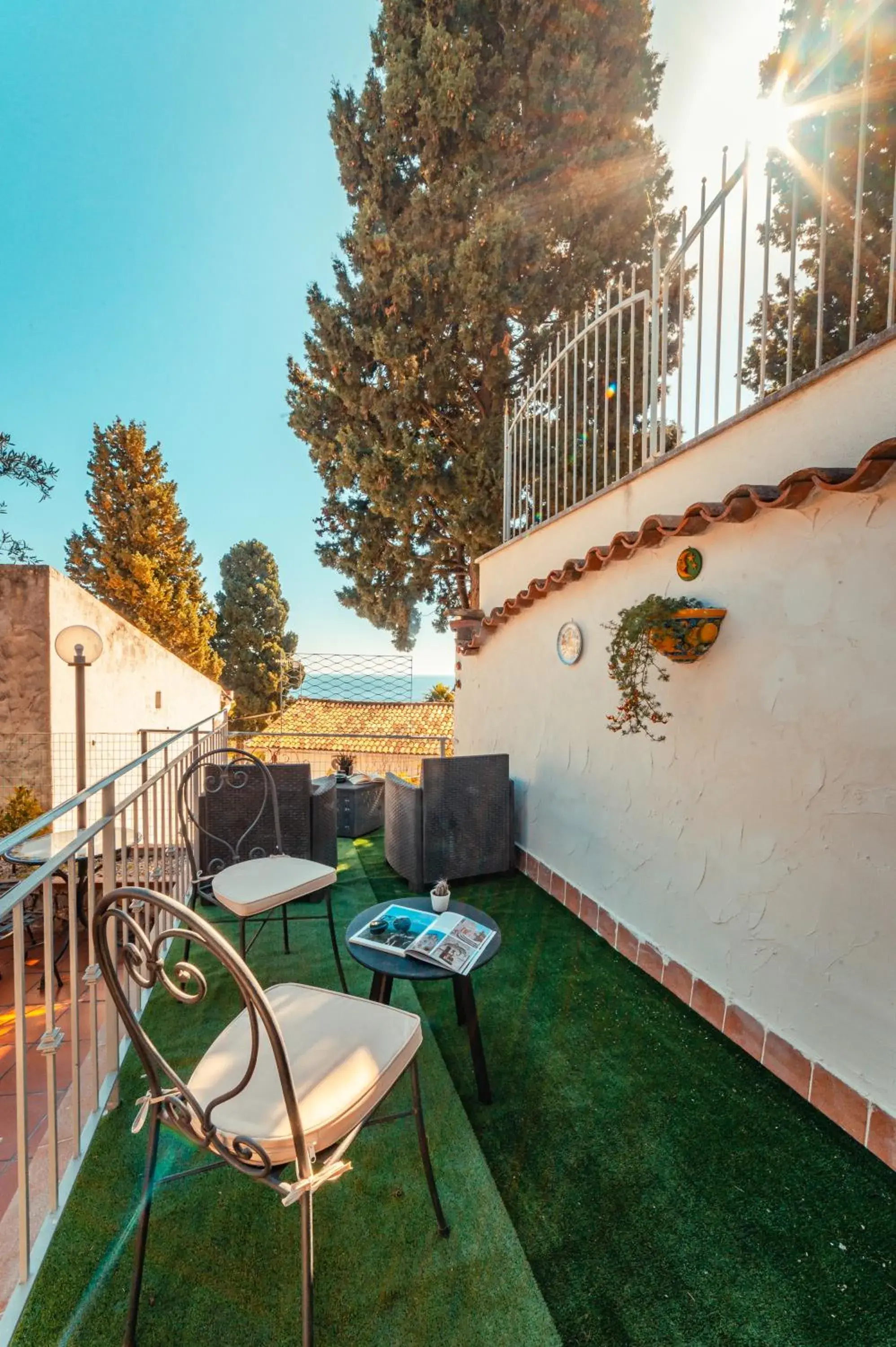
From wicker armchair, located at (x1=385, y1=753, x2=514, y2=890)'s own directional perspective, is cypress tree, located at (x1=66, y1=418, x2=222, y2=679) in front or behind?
in front

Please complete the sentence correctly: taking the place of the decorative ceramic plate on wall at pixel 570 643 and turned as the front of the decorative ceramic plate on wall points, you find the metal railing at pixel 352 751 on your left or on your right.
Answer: on your right

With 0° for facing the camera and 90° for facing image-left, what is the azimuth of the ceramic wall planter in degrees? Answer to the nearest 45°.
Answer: approximately 45°

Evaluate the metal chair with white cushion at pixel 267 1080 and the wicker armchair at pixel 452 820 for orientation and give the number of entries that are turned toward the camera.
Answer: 0

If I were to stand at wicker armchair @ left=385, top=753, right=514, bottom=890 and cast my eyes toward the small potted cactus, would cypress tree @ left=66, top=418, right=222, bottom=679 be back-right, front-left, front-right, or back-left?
back-right

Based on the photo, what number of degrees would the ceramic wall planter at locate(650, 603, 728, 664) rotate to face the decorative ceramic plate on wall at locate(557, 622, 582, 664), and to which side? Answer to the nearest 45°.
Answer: approximately 90° to its right

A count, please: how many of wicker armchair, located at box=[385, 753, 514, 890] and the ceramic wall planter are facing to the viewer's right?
0

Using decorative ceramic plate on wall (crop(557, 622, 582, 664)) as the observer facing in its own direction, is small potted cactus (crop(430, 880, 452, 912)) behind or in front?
in front

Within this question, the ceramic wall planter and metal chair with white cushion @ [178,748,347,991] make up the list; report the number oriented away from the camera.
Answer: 0

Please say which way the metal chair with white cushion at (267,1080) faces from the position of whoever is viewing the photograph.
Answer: facing away from the viewer and to the right of the viewer

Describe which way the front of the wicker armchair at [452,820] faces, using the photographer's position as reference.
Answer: facing away from the viewer and to the left of the viewer

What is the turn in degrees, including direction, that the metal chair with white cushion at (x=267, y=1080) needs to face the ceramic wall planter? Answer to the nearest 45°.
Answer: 0° — it already faces it

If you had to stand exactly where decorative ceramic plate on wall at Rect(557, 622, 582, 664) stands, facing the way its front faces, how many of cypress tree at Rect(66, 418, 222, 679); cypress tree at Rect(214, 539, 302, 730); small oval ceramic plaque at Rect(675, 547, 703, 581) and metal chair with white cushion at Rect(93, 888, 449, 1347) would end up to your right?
2

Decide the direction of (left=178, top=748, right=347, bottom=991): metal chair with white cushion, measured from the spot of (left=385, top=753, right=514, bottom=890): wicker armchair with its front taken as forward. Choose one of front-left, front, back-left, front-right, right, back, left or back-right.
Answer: left

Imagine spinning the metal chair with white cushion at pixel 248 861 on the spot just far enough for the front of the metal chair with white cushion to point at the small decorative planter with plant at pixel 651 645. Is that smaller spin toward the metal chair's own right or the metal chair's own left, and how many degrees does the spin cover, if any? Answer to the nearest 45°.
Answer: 0° — it already faces it
